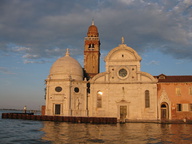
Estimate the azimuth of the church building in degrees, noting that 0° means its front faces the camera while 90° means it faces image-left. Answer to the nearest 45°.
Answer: approximately 0°
